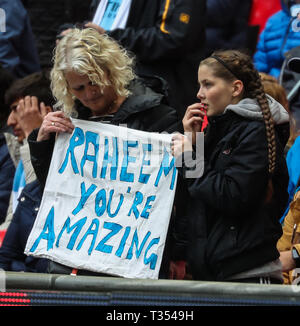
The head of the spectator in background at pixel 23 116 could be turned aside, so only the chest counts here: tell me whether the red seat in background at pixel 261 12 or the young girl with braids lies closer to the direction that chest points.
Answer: the young girl with braids

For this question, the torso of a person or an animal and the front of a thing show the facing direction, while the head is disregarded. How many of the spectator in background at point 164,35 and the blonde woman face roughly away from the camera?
0

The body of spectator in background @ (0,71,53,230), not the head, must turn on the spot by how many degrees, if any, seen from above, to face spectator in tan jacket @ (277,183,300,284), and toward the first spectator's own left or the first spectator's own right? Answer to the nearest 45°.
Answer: approximately 90° to the first spectator's own left

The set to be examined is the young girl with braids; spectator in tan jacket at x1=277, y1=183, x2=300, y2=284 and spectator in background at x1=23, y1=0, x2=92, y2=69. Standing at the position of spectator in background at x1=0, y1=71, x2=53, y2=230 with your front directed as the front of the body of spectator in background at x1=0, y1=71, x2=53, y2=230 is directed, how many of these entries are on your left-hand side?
2

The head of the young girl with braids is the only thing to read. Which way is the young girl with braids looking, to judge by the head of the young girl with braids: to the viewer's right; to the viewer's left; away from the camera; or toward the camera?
to the viewer's left

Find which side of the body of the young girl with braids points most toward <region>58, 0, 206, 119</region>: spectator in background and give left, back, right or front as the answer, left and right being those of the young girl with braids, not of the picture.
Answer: right

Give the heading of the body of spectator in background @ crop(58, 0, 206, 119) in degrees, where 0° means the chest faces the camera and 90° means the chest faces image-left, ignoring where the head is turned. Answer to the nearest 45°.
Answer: approximately 45°

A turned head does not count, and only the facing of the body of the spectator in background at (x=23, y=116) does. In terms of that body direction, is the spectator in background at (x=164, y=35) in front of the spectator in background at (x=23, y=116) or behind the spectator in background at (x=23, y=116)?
behind

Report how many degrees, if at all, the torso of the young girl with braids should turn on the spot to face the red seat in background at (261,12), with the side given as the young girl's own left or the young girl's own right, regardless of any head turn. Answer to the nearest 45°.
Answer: approximately 90° to the young girl's own right

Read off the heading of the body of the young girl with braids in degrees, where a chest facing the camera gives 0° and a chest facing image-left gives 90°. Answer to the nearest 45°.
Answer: approximately 90°
